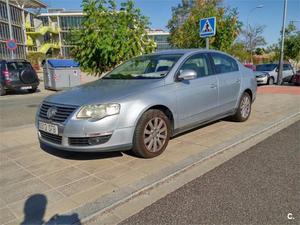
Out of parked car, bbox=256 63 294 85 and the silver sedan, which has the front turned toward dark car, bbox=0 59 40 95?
the parked car

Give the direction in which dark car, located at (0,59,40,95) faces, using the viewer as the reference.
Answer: facing away from the viewer and to the left of the viewer

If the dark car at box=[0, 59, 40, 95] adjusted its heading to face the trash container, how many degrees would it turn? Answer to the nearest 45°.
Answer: approximately 90° to its right

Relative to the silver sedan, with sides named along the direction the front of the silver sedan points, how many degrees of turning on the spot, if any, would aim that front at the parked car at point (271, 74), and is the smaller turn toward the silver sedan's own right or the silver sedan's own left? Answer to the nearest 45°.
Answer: approximately 180°

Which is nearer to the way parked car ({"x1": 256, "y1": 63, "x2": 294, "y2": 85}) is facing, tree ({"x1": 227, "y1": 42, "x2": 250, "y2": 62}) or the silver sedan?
the silver sedan

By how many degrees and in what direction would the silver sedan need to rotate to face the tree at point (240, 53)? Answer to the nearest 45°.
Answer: approximately 135° to its right

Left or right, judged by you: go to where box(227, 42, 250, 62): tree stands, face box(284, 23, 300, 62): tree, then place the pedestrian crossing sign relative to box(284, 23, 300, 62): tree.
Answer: right

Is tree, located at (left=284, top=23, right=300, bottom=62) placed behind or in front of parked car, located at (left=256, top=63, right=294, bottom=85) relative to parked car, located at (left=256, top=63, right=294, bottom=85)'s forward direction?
behind

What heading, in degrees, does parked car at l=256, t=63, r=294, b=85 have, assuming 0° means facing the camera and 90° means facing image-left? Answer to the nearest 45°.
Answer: approximately 45°

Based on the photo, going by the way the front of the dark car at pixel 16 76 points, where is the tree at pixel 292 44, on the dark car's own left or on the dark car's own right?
on the dark car's own right

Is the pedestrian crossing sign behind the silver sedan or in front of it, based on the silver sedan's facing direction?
behind
